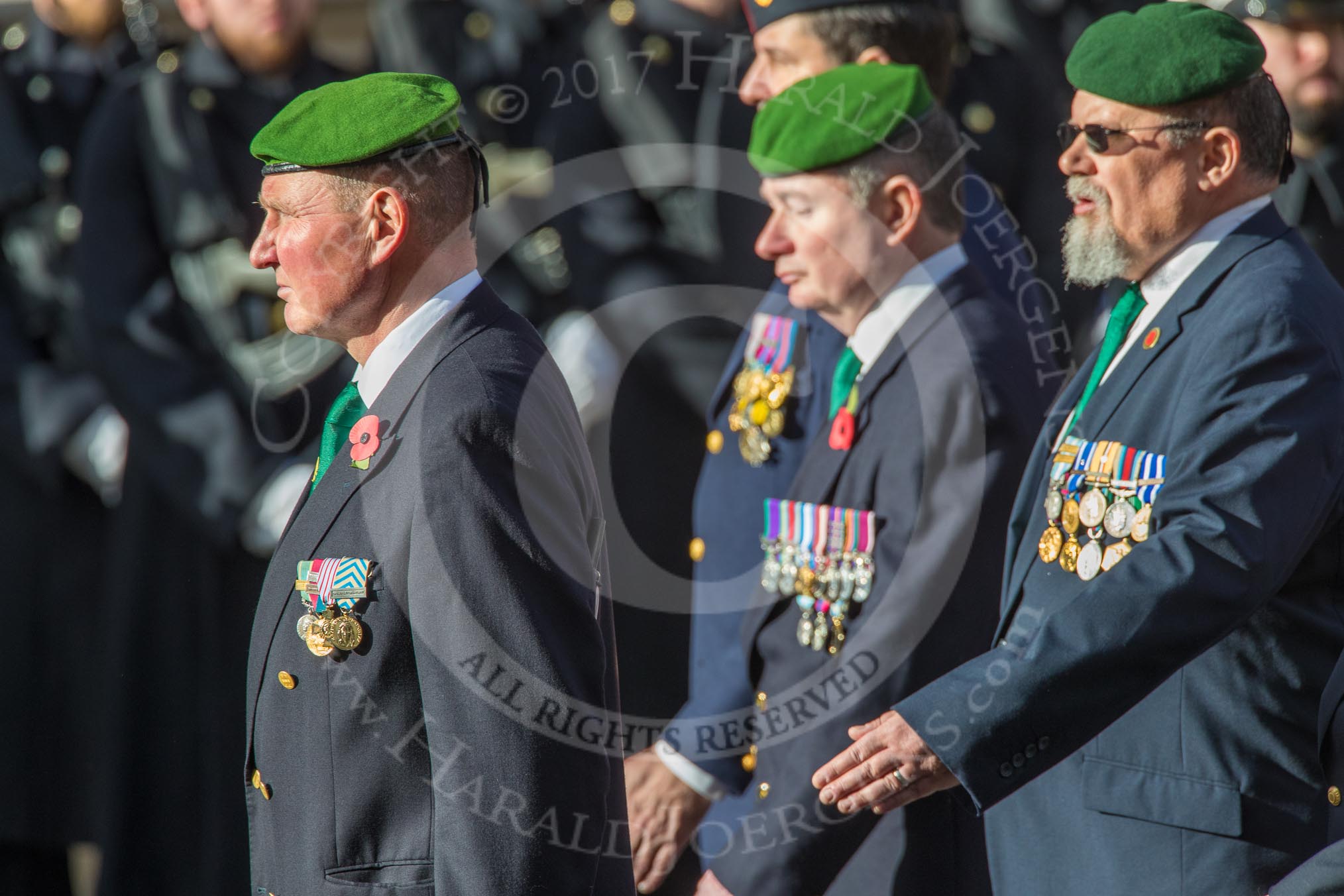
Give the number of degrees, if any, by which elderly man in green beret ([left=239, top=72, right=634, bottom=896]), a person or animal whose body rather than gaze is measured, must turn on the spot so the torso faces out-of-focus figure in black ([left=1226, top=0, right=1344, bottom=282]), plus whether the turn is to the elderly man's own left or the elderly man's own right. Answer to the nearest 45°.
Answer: approximately 135° to the elderly man's own right

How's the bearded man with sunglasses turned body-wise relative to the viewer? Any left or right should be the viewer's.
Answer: facing to the left of the viewer

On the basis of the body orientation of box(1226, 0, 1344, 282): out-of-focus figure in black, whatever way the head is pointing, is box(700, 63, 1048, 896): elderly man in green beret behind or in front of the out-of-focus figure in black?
in front

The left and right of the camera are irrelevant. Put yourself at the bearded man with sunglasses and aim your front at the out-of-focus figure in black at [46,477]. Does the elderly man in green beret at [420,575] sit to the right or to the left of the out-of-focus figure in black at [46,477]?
left

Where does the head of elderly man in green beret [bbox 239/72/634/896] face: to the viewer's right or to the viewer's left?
to the viewer's left

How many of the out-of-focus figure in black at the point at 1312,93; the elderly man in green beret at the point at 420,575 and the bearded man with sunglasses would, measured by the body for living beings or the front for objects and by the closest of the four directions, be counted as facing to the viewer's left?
2

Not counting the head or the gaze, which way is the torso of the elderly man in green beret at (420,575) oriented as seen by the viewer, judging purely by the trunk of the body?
to the viewer's left

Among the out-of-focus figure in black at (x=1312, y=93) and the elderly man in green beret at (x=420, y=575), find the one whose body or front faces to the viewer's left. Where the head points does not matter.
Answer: the elderly man in green beret

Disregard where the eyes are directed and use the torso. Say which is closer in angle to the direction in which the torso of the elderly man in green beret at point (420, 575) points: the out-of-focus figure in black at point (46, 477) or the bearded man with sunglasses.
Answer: the out-of-focus figure in black

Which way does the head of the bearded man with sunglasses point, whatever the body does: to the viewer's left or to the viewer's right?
to the viewer's left

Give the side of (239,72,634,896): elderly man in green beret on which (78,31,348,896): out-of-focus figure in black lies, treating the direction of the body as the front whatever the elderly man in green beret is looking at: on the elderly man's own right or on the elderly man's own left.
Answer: on the elderly man's own right
